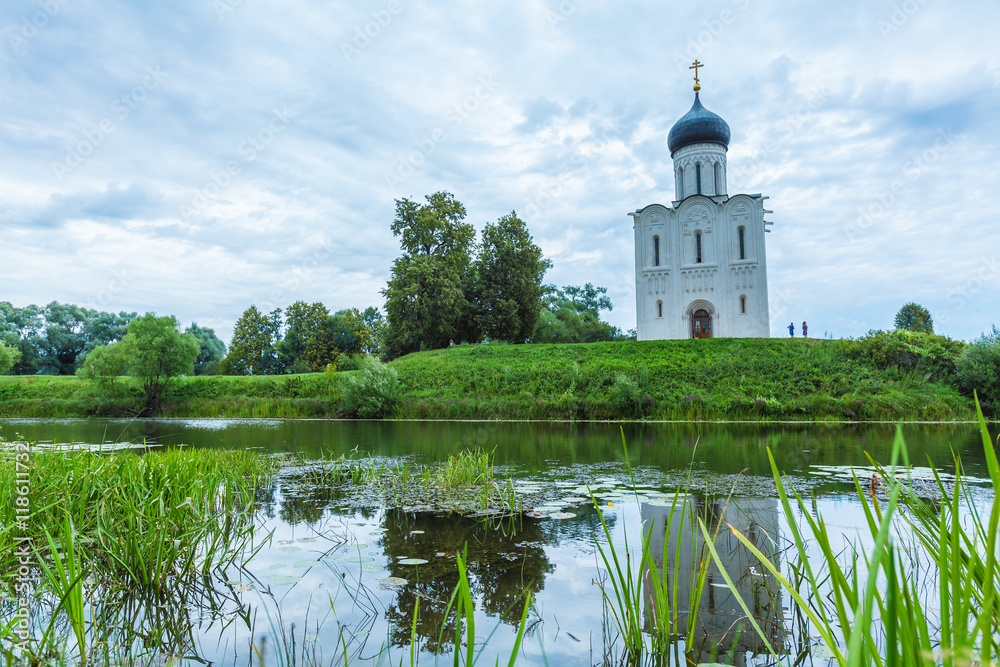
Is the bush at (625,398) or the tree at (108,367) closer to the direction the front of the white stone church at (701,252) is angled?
the bush

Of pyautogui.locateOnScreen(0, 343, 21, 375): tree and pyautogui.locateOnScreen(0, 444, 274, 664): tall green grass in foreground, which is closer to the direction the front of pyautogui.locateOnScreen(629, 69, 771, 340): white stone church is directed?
the tall green grass in foreground

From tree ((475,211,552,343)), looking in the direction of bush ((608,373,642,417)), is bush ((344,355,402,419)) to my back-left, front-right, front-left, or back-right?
front-right

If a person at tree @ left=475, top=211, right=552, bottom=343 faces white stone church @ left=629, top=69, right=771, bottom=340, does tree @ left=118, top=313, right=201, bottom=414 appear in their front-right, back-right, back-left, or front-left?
back-right

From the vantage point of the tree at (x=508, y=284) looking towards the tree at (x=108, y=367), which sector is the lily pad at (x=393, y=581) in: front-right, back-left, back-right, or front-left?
front-left

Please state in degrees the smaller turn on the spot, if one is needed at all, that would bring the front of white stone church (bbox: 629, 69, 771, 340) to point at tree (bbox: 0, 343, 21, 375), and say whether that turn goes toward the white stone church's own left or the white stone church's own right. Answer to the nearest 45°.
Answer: approximately 90° to the white stone church's own right

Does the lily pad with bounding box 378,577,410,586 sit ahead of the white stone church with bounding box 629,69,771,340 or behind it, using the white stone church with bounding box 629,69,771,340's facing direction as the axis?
ahead

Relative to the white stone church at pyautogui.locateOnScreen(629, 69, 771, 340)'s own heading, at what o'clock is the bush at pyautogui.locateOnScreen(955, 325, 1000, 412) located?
The bush is roughly at 11 o'clock from the white stone church.

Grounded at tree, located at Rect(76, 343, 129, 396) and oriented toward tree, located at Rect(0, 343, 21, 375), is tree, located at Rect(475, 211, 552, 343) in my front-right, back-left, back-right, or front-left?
back-right

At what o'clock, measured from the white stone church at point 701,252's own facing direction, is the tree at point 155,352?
The tree is roughly at 2 o'clock from the white stone church.

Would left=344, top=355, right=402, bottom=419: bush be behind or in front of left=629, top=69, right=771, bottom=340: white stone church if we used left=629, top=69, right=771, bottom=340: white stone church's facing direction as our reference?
in front

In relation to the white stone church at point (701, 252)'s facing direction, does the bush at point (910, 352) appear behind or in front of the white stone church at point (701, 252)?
in front

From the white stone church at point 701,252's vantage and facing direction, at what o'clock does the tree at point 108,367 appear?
The tree is roughly at 2 o'clock from the white stone church.

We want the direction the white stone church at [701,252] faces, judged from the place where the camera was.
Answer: facing the viewer

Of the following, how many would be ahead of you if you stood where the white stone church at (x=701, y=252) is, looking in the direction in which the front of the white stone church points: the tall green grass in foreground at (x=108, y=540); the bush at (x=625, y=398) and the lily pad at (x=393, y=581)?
3
